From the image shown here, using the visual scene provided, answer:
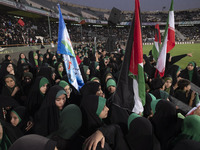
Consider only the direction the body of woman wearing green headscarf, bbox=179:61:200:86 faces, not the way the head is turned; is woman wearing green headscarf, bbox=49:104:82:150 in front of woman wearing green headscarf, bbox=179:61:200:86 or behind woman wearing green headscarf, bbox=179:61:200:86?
in front

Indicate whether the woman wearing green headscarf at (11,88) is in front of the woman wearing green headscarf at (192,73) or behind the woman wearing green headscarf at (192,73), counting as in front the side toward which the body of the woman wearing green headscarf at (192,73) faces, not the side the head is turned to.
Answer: in front

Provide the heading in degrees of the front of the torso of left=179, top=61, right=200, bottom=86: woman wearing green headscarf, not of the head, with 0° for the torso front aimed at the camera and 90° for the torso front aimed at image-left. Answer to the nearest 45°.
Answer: approximately 45°
